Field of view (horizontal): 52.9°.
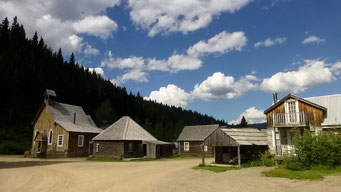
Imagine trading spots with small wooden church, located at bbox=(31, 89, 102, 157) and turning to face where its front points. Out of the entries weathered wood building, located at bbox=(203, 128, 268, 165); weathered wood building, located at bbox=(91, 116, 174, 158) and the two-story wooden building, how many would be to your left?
3

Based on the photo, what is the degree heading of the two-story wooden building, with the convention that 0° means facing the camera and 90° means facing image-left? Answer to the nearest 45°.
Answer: approximately 0°

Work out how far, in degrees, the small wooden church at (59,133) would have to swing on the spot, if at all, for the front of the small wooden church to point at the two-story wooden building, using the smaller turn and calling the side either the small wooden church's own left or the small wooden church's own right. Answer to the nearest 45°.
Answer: approximately 90° to the small wooden church's own left

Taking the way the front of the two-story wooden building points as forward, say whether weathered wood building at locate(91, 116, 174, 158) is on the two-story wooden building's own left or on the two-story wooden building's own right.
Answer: on the two-story wooden building's own right

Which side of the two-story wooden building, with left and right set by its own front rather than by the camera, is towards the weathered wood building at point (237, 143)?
right

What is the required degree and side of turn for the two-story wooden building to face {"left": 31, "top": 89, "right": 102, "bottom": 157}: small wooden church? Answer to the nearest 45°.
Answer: approximately 90° to its right

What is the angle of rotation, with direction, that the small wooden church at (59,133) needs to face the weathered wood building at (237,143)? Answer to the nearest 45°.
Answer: approximately 90° to its left

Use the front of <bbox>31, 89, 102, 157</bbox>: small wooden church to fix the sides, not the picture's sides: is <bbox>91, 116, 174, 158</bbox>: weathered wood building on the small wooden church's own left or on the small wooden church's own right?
on the small wooden church's own left
